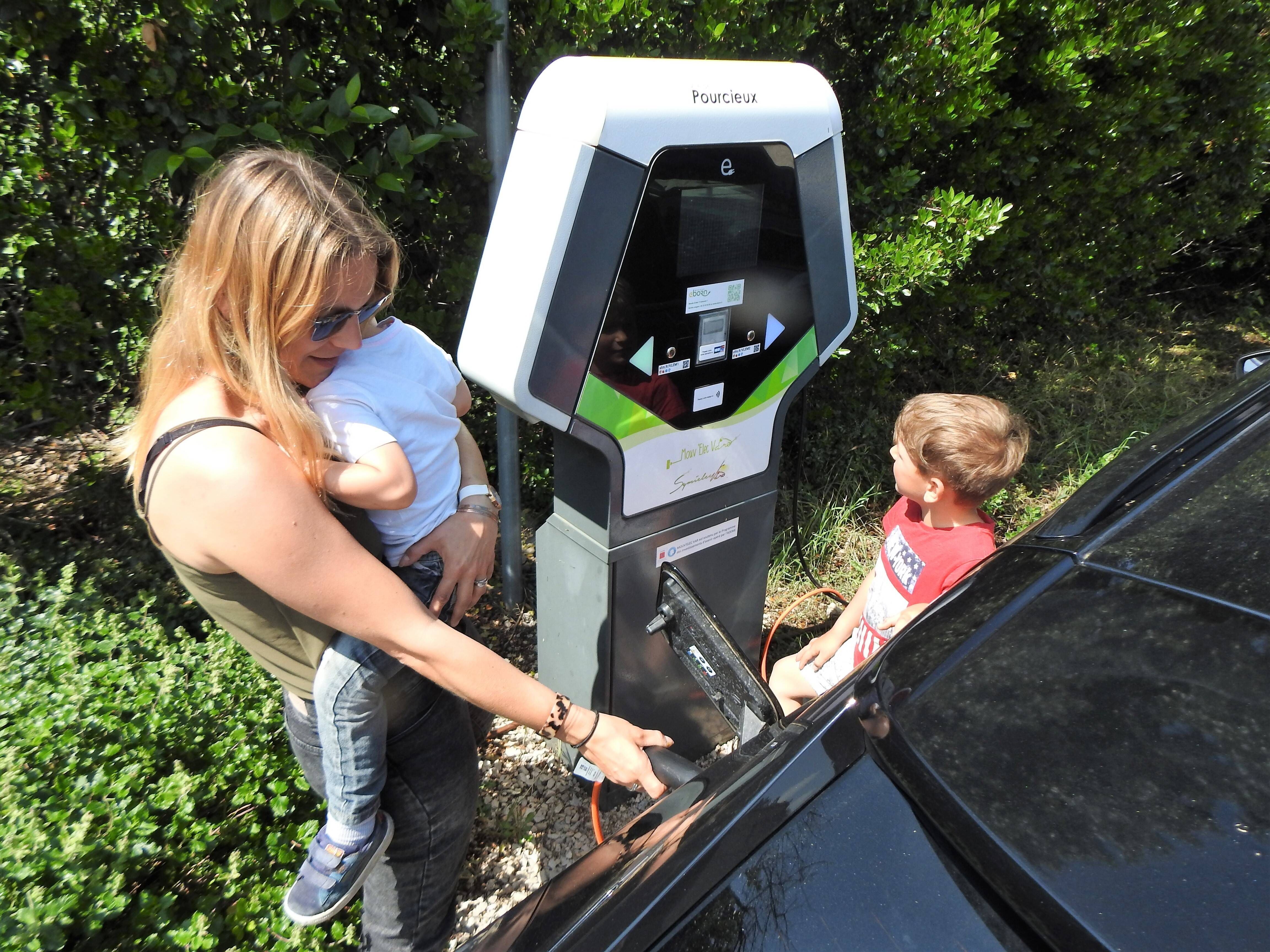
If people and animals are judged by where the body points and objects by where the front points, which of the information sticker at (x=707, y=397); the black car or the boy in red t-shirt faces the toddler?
the boy in red t-shirt

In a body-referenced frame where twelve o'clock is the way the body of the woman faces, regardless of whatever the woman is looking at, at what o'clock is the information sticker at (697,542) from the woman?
The information sticker is roughly at 11 o'clock from the woman.

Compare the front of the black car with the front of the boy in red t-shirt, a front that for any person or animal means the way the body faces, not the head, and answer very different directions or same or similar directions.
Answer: very different directions

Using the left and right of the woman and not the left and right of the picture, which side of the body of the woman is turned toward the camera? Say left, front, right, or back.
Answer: right

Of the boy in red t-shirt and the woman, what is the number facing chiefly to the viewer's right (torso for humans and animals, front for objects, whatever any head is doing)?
1

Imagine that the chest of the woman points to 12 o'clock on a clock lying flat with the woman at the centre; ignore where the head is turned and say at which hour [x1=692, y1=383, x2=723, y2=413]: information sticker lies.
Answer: The information sticker is roughly at 11 o'clock from the woman.

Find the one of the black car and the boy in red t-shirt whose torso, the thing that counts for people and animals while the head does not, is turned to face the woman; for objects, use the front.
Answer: the boy in red t-shirt

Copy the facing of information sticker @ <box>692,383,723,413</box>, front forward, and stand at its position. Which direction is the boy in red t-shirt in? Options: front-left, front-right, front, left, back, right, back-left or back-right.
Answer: front-left

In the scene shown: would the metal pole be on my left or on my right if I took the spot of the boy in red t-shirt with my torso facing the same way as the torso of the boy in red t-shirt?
on my right

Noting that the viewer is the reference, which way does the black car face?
facing away from the viewer and to the right of the viewer

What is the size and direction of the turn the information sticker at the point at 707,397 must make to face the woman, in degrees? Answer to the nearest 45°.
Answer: approximately 90° to its right

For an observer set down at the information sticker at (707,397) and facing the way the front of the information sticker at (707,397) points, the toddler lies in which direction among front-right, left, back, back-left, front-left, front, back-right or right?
right
